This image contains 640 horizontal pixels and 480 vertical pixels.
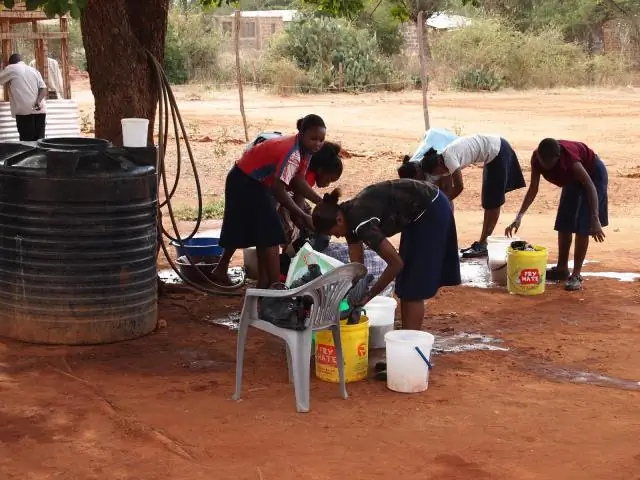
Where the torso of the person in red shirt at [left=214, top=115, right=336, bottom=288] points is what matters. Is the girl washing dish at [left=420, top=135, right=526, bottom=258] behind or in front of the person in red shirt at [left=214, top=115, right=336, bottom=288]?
in front

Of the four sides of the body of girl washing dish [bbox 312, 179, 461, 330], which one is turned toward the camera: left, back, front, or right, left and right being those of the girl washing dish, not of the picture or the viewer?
left

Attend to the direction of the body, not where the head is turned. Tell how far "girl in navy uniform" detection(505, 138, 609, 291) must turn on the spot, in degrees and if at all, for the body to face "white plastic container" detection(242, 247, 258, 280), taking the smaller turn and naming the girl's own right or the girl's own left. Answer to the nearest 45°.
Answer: approximately 45° to the girl's own right

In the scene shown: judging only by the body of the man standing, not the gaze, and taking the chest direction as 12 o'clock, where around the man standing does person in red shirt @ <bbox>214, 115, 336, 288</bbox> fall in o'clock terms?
The person in red shirt is roughly at 5 o'clock from the man standing.

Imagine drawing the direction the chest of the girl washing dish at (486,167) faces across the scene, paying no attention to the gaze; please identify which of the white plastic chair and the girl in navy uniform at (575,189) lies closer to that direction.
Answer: the white plastic chair

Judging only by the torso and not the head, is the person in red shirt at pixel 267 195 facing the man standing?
no

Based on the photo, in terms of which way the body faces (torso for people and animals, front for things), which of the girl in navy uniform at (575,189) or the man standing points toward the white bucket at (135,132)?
the girl in navy uniform

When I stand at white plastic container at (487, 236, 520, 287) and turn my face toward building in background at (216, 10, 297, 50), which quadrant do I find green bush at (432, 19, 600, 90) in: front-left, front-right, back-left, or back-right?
front-right

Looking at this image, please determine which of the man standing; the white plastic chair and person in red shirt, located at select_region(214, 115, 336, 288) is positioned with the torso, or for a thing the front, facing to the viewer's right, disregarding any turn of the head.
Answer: the person in red shirt

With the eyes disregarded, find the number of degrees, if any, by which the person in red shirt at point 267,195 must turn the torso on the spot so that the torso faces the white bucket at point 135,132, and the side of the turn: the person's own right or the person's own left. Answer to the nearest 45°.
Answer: approximately 135° to the person's own right

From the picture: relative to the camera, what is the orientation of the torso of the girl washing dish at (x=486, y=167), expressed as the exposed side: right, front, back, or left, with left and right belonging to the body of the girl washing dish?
left

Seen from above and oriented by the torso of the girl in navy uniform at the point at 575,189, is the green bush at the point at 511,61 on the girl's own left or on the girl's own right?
on the girl's own right

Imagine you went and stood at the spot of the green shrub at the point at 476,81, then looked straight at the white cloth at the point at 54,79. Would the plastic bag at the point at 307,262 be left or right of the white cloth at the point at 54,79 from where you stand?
left

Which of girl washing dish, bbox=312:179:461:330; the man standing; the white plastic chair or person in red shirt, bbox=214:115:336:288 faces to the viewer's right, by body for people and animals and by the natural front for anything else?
person in red shirt, bbox=214:115:336:288
